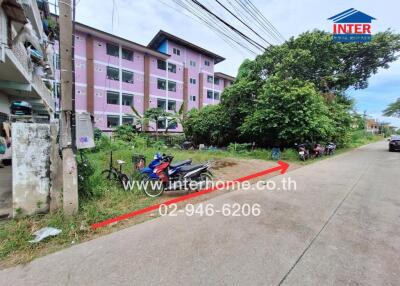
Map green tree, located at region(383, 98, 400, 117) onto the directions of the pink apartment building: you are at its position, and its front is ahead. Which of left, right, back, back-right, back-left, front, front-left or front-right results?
front-left

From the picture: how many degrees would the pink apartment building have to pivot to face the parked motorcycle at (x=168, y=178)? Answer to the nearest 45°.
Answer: approximately 45° to its right

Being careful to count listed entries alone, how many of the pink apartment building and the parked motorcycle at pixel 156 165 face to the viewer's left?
1

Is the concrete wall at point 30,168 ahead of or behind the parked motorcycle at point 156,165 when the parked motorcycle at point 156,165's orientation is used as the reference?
ahead

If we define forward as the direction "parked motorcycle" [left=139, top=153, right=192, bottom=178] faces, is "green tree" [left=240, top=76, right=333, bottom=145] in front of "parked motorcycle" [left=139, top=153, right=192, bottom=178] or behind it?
behind

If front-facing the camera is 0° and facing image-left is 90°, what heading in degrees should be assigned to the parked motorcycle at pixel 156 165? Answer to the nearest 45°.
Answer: approximately 90°

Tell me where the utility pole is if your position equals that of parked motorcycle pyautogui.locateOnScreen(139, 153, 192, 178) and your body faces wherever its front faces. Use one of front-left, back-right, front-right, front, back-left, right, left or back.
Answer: front-left

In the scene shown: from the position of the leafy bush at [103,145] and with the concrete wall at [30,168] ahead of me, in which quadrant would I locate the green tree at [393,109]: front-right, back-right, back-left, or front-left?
back-left

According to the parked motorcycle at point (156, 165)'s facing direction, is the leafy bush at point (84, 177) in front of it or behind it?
in front
